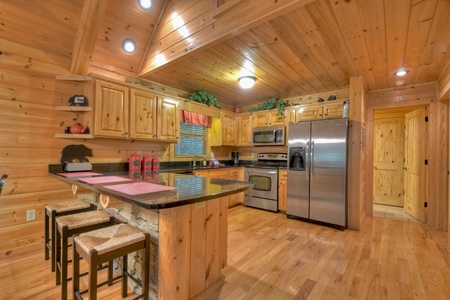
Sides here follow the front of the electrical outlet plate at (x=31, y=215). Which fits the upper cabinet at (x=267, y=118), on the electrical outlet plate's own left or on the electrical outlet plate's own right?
on the electrical outlet plate's own left

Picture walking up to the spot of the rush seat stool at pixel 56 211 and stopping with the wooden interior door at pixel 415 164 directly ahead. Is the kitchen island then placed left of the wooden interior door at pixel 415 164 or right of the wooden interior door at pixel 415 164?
right

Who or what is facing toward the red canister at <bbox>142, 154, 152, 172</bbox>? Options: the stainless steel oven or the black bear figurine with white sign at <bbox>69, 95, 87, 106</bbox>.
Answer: the stainless steel oven

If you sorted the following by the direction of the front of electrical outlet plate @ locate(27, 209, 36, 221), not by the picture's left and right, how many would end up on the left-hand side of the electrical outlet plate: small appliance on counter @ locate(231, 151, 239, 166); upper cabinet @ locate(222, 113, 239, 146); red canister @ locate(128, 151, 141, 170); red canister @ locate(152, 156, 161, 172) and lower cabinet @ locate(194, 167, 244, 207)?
5

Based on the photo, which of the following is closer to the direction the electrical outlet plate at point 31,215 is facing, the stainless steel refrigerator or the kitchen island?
the kitchen island

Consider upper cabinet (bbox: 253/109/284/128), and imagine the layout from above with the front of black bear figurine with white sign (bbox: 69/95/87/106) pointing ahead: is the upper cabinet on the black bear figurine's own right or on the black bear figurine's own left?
on the black bear figurine's own left

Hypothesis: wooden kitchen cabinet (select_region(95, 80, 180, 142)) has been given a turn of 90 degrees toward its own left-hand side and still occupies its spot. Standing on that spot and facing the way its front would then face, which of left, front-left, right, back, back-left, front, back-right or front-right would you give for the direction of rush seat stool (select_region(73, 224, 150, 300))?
back-right

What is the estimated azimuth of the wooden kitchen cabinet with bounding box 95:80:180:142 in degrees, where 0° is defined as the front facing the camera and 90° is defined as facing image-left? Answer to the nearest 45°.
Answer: approximately 315°
